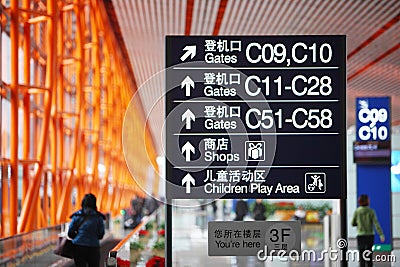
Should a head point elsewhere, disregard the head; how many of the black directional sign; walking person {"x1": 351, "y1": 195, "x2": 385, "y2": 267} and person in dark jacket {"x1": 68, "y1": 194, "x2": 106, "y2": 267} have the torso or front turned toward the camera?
1

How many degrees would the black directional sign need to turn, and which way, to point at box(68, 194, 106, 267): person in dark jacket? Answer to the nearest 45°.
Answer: approximately 135° to its right

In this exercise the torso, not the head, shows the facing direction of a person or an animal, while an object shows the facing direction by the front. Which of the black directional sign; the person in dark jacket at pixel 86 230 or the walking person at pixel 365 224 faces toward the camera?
the black directional sign

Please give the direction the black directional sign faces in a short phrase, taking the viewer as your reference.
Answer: facing the viewer

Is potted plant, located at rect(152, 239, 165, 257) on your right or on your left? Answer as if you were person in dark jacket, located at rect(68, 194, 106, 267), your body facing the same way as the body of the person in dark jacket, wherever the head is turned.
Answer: on your right

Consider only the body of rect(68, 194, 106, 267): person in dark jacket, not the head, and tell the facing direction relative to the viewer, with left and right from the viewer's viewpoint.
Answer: facing away from the viewer

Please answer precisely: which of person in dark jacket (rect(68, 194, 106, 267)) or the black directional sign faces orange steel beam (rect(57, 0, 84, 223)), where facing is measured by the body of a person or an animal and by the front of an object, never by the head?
the person in dark jacket

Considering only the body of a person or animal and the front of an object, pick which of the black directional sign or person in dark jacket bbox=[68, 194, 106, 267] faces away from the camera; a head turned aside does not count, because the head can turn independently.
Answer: the person in dark jacket

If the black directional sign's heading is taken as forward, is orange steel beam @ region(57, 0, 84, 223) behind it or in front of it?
behind

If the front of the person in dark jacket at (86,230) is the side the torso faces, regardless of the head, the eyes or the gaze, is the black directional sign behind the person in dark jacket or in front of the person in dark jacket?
behind

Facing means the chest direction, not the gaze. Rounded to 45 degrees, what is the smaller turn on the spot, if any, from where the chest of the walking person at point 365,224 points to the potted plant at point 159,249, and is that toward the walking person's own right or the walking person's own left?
approximately 135° to the walking person's own left

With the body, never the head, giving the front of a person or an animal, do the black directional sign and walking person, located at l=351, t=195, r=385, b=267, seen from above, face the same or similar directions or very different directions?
very different directions

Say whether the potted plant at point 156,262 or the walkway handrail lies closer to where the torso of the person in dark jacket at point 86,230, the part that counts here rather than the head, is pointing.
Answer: the walkway handrail

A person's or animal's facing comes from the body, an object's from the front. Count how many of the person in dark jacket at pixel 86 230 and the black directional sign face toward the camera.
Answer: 1

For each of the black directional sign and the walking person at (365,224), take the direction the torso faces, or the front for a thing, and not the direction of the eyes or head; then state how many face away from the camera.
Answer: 1
